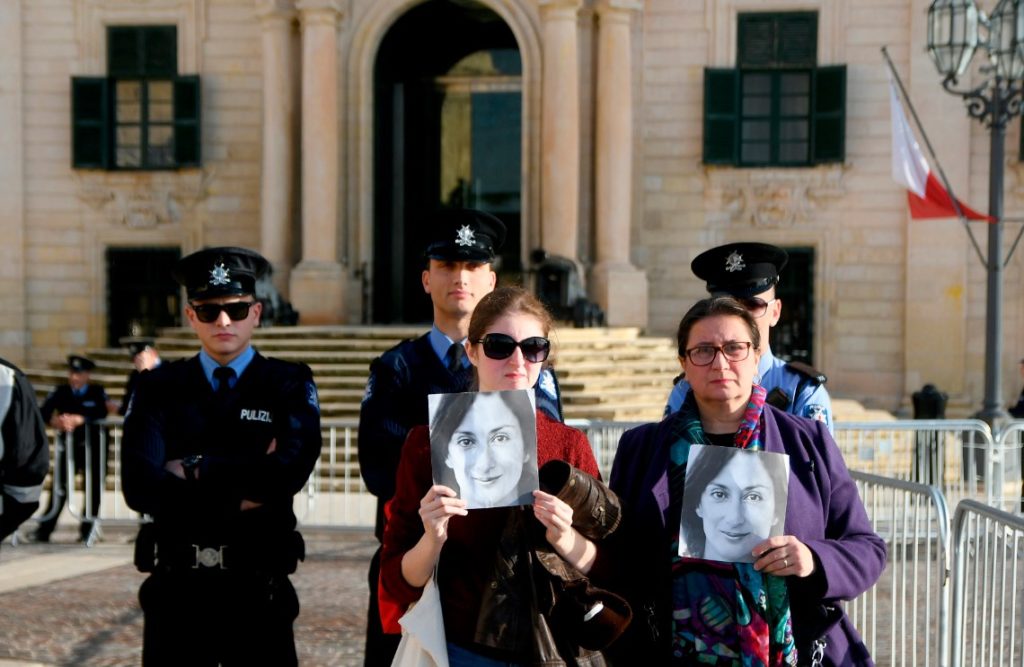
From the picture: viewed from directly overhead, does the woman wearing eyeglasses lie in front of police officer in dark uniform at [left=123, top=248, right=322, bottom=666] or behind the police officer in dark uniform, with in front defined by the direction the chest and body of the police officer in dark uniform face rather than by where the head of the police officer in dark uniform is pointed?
in front

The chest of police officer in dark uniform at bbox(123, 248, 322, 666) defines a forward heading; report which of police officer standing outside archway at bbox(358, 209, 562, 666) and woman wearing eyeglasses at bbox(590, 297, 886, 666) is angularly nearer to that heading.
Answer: the woman wearing eyeglasses

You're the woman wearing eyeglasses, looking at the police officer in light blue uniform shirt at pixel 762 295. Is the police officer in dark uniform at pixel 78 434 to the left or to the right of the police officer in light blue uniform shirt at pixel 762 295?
left

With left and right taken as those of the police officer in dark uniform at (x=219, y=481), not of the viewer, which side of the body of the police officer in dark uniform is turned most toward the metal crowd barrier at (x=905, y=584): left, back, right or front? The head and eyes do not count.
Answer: left

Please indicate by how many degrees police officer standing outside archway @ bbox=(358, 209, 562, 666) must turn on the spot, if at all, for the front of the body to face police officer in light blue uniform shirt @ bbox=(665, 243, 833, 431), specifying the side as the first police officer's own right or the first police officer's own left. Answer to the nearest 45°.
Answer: approximately 90° to the first police officer's own left

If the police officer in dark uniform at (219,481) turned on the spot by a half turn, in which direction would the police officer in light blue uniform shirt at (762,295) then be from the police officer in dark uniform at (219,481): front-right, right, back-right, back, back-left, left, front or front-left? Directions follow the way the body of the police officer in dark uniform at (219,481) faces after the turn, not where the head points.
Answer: right

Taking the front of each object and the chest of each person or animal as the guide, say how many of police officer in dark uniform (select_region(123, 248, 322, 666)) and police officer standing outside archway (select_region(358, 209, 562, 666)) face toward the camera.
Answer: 2

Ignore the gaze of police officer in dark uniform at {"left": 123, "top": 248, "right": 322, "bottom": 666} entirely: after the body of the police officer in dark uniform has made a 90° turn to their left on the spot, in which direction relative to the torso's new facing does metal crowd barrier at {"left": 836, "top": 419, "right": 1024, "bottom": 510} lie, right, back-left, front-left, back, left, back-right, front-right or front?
front-left

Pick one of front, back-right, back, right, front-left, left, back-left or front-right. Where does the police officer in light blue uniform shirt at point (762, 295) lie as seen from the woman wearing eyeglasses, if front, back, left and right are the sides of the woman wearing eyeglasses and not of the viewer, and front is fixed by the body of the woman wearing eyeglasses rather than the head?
back

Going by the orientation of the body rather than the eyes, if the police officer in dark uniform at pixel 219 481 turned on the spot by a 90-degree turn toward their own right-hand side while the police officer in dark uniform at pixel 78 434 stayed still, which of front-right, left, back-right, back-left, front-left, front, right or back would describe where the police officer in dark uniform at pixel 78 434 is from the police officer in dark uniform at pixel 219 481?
right
